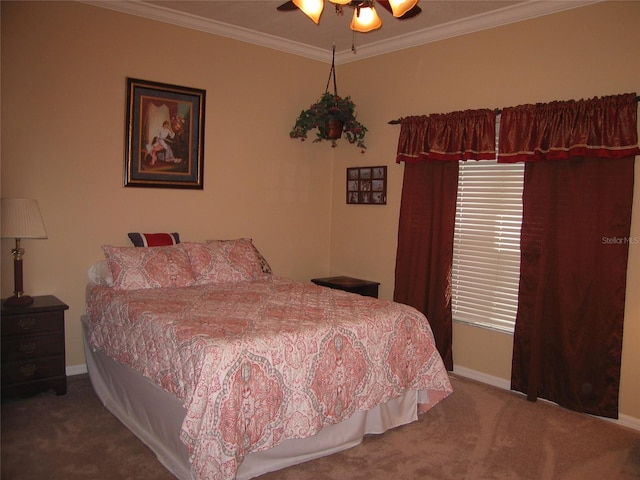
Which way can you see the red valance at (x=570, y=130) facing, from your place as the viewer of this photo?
facing the viewer and to the left of the viewer

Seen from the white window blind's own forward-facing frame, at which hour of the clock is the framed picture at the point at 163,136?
The framed picture is roughly at 1 o'clock from the white window blind.

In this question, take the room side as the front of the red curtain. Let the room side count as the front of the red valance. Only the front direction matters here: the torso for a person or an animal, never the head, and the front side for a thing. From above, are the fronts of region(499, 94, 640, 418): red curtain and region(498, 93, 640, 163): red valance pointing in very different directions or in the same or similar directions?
same or similar directions

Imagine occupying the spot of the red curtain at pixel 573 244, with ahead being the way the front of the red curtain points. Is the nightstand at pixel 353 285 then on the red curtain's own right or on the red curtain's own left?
on the red curtain's own right

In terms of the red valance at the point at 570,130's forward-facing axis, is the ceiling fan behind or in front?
in front

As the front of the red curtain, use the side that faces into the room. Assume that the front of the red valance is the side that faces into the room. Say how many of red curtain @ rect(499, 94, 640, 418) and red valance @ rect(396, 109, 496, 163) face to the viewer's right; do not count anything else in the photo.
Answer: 0

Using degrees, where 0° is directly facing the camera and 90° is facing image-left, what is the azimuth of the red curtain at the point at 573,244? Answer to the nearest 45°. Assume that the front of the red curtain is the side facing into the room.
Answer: approximately 45°

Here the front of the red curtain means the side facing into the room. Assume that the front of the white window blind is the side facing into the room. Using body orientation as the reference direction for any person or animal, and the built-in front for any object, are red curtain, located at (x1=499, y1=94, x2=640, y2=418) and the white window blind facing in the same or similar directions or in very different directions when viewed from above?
same or similar directions

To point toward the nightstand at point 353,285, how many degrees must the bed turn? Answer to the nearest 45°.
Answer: approximately 90° to its left

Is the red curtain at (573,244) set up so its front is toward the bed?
yes

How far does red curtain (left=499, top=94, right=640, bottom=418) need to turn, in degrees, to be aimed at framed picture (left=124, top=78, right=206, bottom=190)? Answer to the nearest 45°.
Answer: approximately 45° to its right
